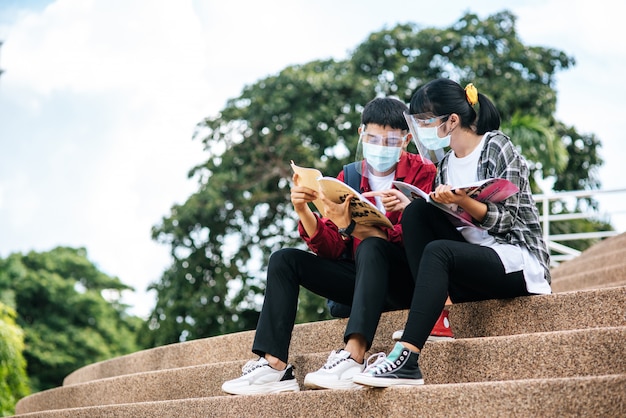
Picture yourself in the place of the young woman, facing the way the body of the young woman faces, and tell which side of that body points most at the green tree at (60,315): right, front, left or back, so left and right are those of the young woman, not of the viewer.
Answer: right

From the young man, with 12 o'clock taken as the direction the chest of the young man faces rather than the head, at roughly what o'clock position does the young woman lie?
The young woman is roughly at 8 o'clock from the young man.

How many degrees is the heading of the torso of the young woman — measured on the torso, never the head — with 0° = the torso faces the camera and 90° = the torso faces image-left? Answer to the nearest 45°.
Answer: approximately 45°

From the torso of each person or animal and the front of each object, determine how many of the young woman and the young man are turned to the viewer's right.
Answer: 0

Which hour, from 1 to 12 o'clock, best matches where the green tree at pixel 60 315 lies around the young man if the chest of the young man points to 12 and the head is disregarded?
The green tree is roughly at 4 o'clock from the young man.

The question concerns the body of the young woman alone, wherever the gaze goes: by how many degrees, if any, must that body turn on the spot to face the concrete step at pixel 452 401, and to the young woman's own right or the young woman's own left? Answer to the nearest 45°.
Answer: approximately 45° to the young woman's own left

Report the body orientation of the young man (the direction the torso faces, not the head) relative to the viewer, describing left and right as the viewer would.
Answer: facing the viewer and to the left of the viewer
